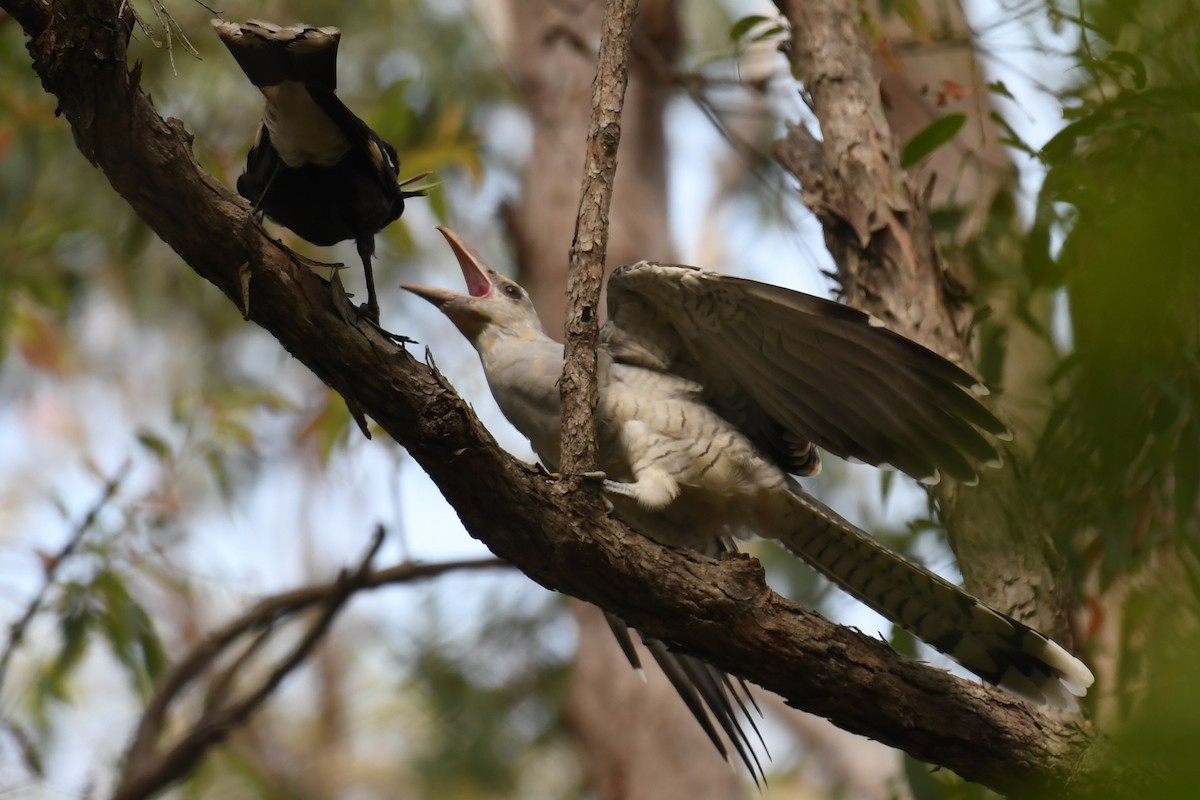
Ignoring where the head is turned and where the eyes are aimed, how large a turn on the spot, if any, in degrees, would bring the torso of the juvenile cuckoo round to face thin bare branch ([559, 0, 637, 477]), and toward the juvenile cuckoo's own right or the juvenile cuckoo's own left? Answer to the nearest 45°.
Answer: approximately 90° to the juvenile cuckoo's own left

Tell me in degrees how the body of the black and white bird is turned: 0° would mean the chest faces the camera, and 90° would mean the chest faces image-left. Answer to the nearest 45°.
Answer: approximately 180°

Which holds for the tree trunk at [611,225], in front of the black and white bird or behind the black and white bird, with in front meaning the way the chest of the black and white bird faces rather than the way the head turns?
in front

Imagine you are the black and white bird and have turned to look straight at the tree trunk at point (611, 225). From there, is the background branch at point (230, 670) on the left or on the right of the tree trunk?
left

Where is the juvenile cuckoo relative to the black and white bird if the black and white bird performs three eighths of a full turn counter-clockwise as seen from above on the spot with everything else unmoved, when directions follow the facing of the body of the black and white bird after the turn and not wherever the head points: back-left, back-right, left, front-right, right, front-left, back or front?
back

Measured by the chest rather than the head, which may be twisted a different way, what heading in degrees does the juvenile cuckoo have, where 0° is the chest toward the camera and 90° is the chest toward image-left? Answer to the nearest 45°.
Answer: approximately 90°
